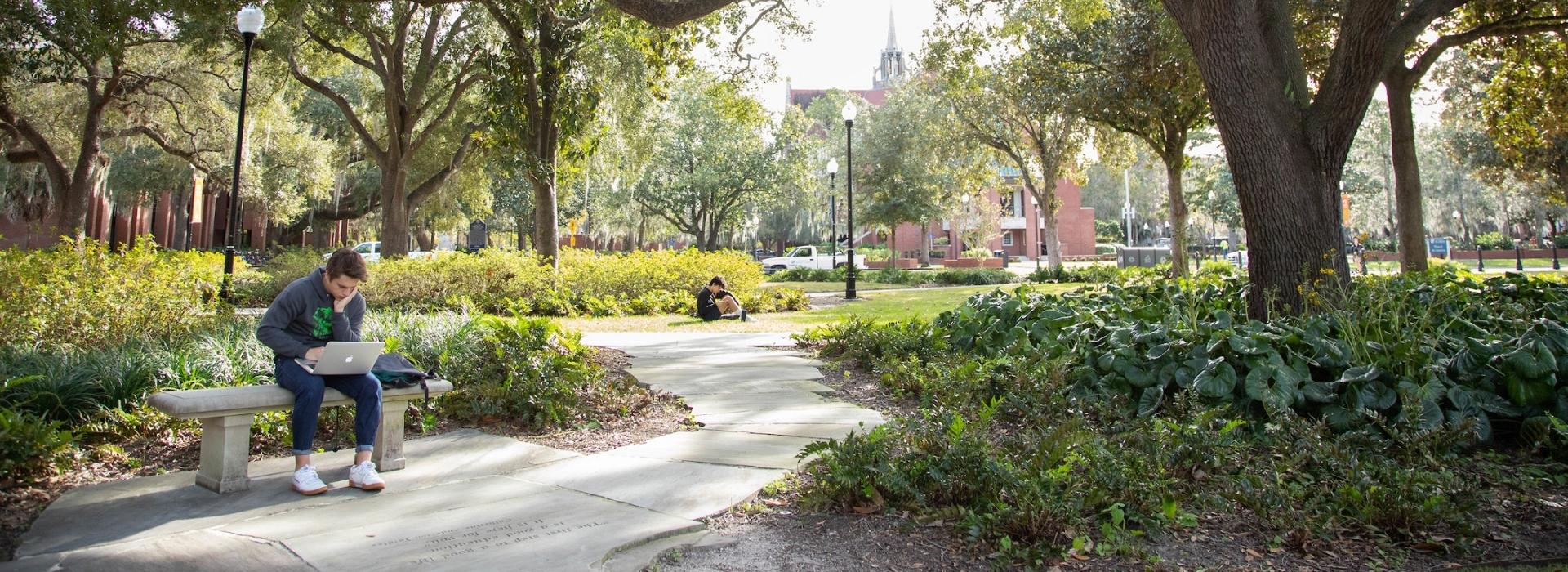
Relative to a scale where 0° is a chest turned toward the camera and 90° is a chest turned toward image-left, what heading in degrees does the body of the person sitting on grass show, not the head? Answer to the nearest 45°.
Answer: approximately 270°

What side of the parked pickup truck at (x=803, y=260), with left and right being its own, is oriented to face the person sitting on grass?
left

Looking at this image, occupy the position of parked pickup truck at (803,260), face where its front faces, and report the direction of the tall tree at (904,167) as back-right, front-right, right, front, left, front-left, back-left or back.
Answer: back-right

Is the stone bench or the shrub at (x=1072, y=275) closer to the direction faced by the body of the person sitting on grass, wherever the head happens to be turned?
the shrub

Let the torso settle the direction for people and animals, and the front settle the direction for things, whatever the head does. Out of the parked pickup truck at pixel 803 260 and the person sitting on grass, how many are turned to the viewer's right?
1

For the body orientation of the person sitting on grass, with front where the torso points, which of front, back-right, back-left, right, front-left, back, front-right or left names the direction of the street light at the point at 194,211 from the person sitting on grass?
back-left

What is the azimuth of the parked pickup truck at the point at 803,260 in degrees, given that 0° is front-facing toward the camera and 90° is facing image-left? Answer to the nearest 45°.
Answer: approximately 90°

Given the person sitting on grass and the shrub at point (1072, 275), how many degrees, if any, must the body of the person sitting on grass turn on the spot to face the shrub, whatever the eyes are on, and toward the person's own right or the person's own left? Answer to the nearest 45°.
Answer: approximately 45° to the person's own left

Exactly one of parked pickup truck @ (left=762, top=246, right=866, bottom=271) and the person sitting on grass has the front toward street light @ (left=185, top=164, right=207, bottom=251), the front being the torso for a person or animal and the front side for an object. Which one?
the parked pickup truck

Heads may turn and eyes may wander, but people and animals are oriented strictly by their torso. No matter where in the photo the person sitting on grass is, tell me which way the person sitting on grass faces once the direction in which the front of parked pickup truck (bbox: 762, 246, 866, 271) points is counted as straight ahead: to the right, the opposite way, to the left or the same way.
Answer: the opposite way

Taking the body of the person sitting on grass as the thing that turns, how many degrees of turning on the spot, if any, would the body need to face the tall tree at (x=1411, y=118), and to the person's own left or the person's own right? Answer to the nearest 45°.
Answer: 0° — they already face it
